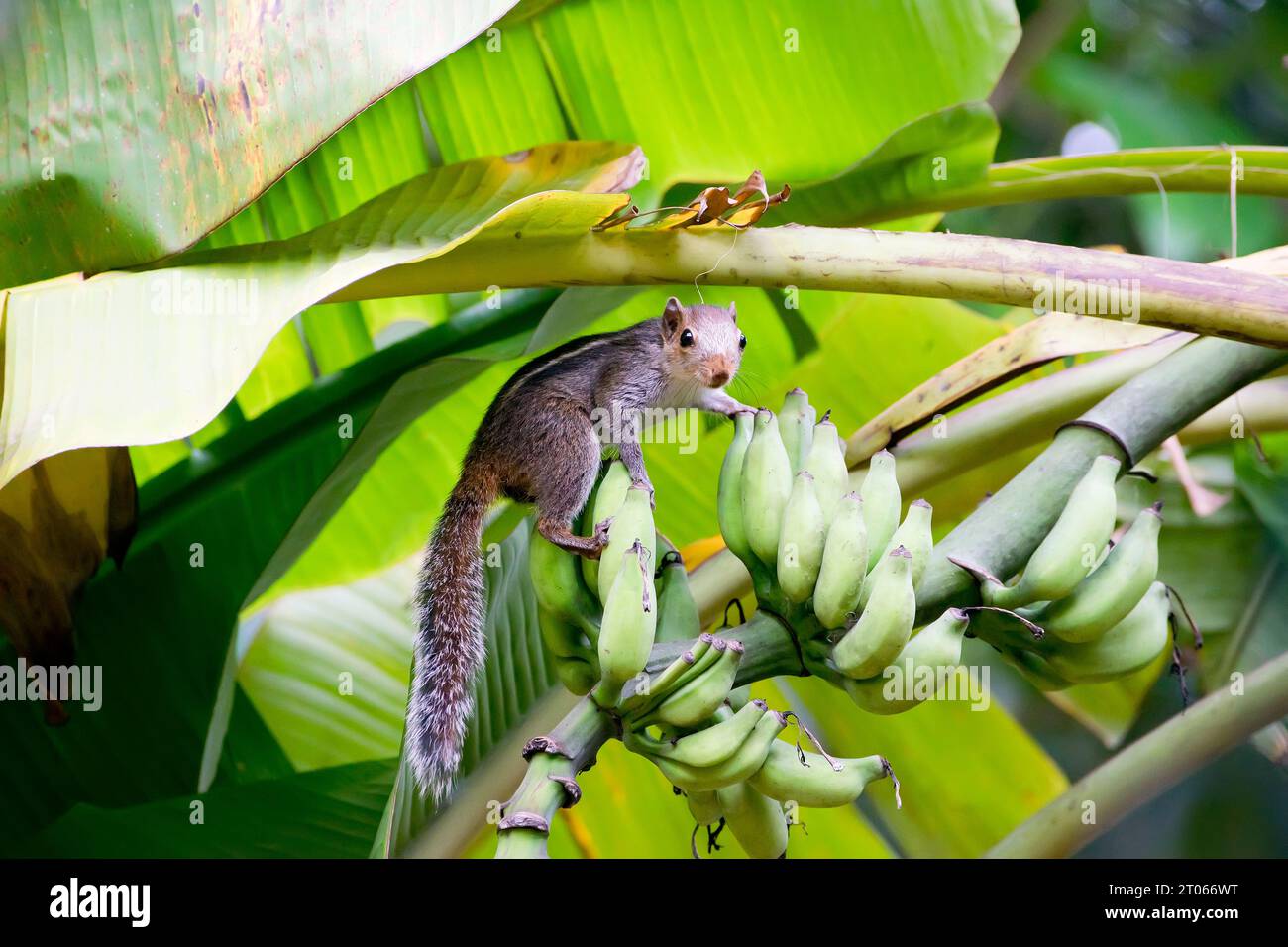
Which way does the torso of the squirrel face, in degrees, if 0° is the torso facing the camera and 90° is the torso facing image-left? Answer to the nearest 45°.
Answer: approximately 270°
